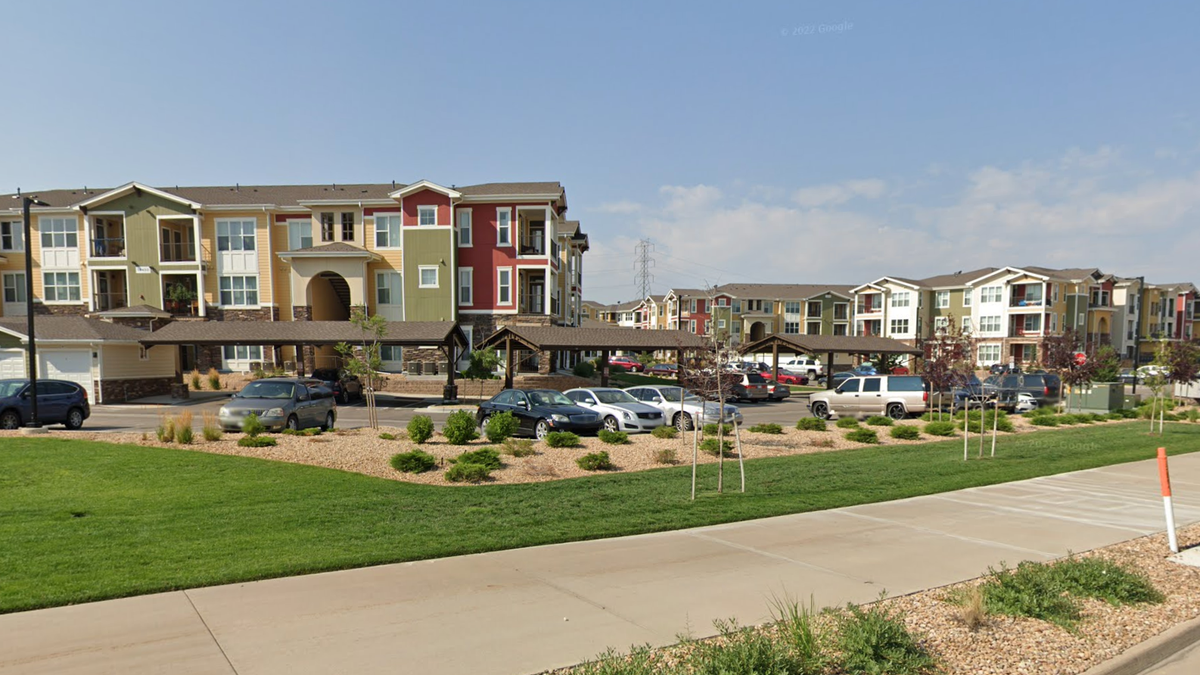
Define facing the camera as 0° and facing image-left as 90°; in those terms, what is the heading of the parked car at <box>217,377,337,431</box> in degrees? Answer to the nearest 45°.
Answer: approximately 45°

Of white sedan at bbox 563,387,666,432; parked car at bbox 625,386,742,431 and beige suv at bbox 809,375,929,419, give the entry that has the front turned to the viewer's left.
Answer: the beige suv

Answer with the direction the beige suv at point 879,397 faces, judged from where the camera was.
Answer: facing to the left of the viewer

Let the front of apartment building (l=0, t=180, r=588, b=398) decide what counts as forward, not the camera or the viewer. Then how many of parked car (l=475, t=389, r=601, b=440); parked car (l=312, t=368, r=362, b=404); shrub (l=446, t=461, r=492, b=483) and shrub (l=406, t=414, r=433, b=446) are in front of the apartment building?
4

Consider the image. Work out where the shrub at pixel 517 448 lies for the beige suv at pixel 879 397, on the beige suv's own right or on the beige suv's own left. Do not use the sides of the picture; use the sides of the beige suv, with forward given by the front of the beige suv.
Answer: on the beige suv's own left

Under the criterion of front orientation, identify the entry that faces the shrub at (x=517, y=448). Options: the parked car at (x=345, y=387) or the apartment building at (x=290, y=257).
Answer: the apartment building

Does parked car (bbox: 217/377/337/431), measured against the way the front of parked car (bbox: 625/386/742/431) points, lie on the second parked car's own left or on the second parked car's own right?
on the second parked car's own right

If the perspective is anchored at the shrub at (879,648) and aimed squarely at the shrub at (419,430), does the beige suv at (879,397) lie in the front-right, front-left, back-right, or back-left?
front-right

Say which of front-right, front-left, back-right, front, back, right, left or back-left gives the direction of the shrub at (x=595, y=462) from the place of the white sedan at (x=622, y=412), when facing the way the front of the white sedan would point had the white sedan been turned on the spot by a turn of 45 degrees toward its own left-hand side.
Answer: right

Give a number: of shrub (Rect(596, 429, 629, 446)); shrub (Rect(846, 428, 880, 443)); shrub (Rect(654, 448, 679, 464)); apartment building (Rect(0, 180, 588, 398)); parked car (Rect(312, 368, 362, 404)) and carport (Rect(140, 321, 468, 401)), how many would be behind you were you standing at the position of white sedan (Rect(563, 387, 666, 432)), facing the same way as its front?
3

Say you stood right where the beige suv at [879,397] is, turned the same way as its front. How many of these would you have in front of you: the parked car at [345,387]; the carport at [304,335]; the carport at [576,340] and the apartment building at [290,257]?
4

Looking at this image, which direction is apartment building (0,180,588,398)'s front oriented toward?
toward the camera

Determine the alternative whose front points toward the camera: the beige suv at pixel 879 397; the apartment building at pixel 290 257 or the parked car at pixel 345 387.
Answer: the apartment building
